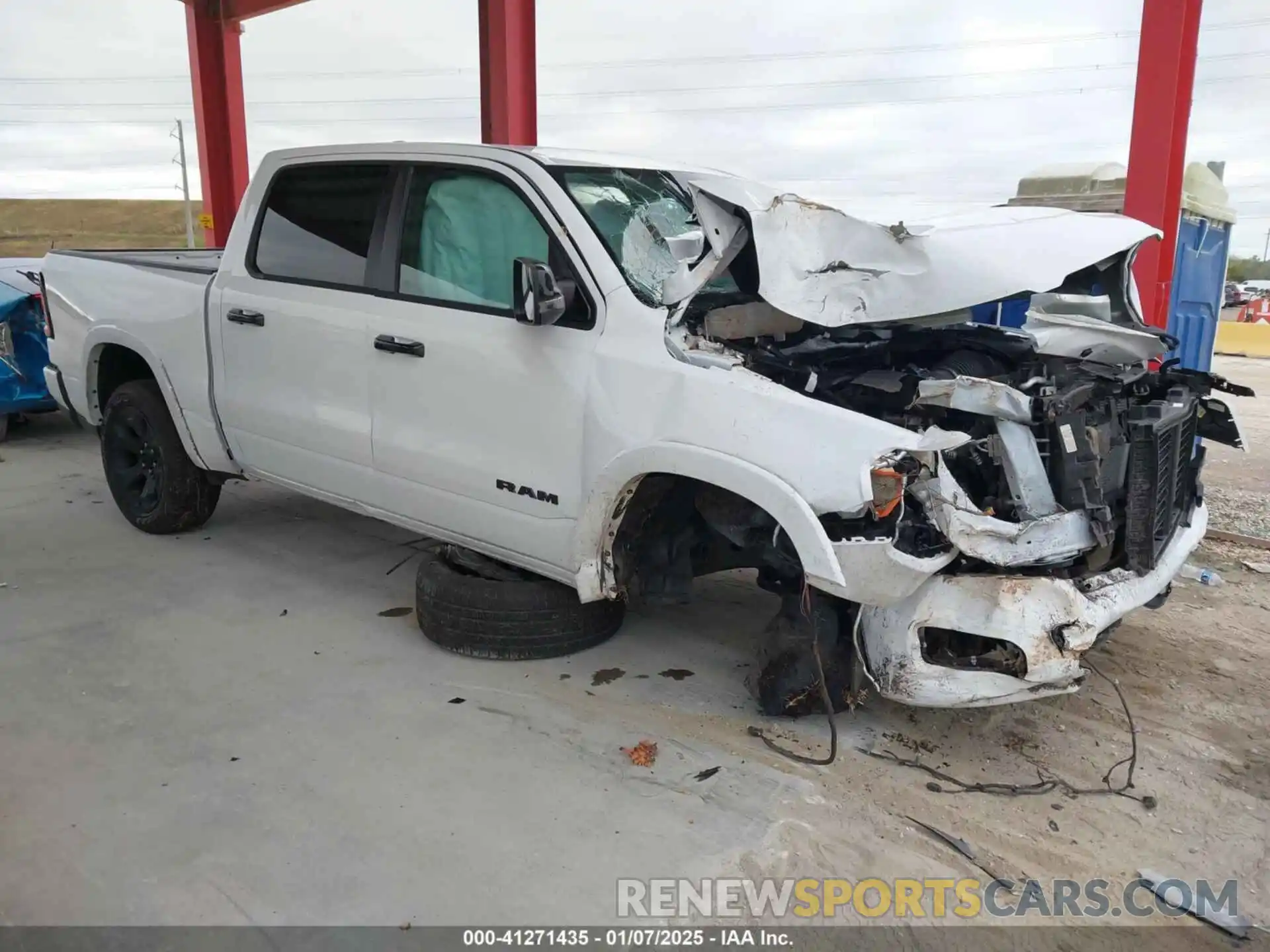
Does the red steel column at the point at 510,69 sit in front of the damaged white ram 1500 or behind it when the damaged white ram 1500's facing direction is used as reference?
behind

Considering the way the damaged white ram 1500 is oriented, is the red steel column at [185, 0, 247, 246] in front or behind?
behind

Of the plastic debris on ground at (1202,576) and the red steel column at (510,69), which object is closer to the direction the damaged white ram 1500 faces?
the plastic debris on ground

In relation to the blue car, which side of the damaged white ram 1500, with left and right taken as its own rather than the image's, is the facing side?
back

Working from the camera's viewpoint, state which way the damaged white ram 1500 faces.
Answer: facing the viewer and to the right of the viewer

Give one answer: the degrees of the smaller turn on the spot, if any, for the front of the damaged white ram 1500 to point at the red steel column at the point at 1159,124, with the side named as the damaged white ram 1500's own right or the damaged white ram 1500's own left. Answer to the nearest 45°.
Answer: approximately 90° to the damaged white ram 1500's own left

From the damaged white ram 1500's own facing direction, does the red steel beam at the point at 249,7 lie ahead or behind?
behind
